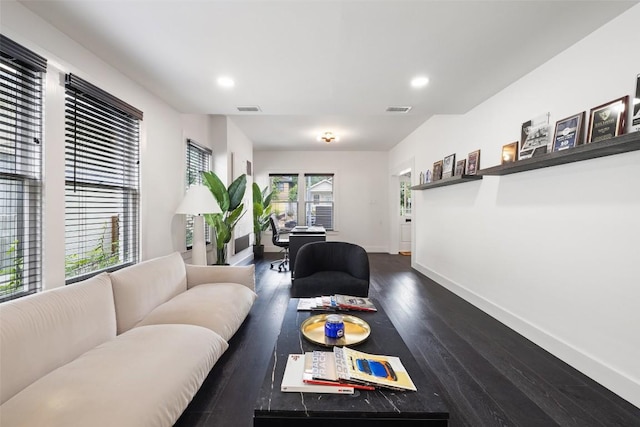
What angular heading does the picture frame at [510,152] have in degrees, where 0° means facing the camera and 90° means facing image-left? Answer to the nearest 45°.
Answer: approximately 45°

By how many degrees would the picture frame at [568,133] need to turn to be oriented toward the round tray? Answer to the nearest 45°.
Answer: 0° — it already faces it

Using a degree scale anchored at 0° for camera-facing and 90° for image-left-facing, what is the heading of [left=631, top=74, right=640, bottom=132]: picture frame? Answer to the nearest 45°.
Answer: approximately 45°

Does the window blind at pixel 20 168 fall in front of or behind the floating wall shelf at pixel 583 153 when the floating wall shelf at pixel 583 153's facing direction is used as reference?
in front

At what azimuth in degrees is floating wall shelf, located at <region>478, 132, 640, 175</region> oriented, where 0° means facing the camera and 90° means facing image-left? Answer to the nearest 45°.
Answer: approximately 45°

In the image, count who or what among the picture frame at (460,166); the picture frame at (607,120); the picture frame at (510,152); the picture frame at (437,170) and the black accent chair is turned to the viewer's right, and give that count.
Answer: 0

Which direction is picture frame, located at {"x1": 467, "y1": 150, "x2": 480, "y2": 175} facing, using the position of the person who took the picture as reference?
facing the viewer and to the left of the viewer

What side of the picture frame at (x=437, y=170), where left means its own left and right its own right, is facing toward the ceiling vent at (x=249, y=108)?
front

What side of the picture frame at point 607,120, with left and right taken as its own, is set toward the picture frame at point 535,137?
right

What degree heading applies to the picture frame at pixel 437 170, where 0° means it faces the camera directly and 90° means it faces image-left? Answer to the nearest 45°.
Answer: approximately 45°

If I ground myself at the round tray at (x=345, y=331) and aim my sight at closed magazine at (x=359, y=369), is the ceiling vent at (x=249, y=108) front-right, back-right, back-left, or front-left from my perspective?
back-right

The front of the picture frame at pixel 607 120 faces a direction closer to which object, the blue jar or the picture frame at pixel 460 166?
the blue jar

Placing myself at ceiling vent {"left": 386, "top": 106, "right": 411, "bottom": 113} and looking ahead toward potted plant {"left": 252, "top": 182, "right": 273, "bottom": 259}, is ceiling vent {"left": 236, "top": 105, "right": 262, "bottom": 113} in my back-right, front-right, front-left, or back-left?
front-left

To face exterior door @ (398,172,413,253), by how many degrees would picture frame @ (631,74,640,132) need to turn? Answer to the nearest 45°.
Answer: approximately 90° to its right

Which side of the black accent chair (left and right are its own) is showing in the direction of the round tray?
front

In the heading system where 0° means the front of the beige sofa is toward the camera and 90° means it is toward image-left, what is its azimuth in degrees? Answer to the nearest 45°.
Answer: approximately 315°
